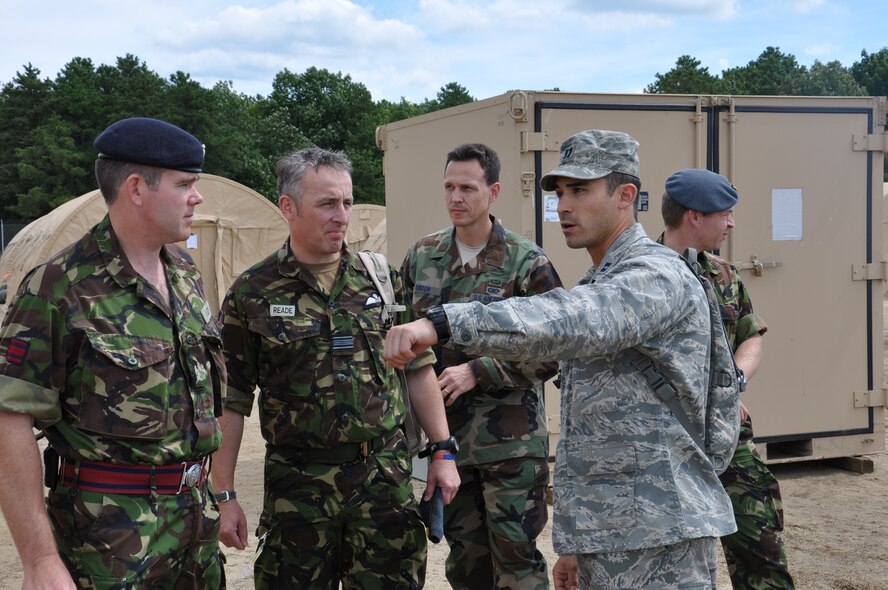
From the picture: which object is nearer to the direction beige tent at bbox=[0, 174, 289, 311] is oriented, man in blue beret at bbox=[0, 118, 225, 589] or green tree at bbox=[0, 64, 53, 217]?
the man in blue beret

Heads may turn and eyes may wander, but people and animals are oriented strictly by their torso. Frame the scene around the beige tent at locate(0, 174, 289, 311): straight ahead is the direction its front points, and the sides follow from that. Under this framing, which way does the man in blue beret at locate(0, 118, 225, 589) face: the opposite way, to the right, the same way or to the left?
the same way

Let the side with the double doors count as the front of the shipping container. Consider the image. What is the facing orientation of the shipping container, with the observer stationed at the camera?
facing the viewer

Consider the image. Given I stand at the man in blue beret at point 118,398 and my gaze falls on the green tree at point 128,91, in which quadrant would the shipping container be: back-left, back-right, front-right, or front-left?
front-right

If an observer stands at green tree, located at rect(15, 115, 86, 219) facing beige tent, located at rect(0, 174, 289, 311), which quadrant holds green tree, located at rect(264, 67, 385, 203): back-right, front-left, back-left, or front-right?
front-left

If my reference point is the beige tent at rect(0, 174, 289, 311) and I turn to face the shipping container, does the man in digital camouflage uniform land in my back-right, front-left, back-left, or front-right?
front-right

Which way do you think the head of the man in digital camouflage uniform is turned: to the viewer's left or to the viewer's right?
to the viewer's left

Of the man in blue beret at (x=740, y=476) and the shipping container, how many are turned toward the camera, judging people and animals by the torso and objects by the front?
1

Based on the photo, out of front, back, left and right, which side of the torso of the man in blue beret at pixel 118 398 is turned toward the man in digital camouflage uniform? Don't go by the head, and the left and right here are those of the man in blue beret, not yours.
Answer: front

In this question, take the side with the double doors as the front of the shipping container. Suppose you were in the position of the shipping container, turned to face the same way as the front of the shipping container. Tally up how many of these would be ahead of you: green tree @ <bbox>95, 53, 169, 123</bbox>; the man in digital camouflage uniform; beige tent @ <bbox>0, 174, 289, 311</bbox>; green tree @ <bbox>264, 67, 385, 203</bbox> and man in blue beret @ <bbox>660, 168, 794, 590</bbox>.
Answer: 2

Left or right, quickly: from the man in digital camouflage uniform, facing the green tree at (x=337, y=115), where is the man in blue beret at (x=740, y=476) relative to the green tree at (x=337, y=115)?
right

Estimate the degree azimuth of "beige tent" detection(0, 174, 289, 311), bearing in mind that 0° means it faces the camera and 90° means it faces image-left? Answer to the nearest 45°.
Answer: approximately 315°

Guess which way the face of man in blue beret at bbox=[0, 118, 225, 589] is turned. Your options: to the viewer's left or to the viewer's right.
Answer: to the viewer's right
